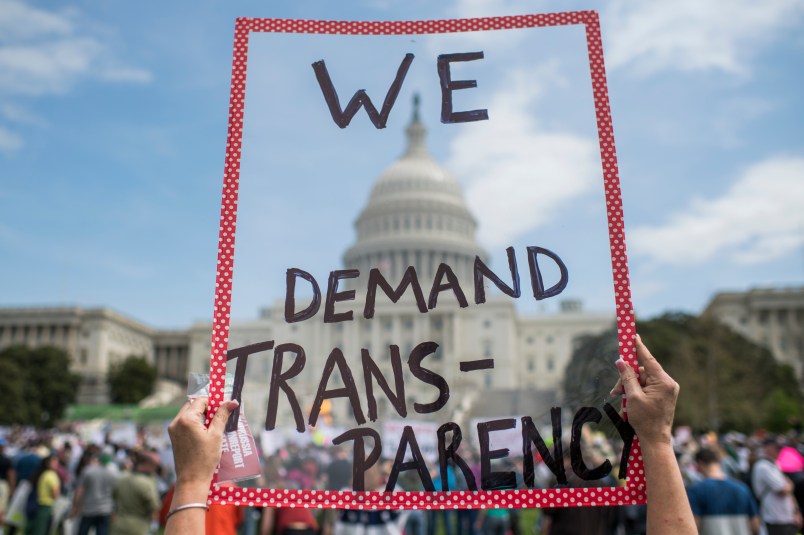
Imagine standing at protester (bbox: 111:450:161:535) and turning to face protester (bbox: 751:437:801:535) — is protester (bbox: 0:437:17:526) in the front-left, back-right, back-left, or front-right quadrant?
back-left

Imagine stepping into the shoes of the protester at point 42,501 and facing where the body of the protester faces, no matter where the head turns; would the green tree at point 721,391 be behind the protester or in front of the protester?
in front

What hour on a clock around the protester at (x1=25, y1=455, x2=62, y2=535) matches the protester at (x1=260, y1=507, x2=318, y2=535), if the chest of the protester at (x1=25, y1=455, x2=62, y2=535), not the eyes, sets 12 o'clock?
the protester at (x1=260, y1=507, x2=318, y2=535) is roughly at 4 o'clock from the protester at (x1=25, y1=455, x2=62, y2=535).
